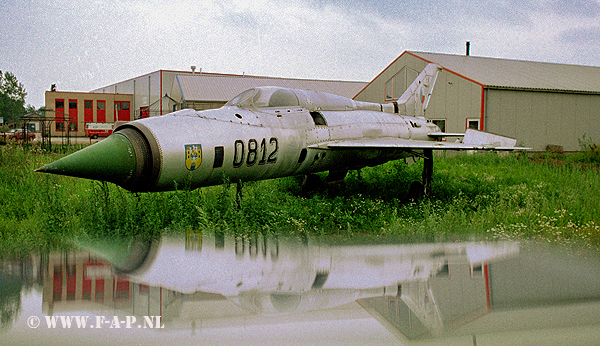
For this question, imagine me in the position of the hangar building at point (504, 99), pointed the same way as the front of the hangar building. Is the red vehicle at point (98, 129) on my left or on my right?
on my right

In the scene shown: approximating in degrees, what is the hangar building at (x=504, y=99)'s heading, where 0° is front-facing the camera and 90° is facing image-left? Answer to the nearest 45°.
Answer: approximately 45°

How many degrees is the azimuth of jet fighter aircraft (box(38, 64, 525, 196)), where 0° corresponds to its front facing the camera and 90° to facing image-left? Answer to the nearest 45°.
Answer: approximately 45°

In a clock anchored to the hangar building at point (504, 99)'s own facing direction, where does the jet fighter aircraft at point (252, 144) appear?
The jet fighter aircraft is roughly at 11 o'clock from the hangar building.
